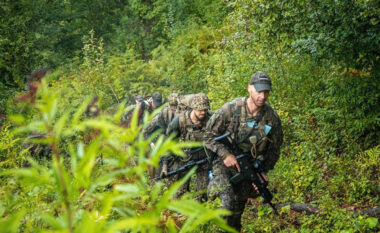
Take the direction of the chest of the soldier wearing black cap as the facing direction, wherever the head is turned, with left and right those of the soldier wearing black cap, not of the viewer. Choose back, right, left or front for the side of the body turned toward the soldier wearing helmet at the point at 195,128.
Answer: back

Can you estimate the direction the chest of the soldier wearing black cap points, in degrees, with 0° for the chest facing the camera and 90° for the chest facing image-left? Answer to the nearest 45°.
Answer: approximately 315°

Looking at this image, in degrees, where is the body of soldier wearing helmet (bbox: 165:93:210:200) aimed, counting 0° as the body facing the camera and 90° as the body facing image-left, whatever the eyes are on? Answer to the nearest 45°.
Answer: approximately 315°

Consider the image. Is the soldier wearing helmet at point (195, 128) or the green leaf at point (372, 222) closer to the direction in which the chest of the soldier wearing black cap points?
the green leaf

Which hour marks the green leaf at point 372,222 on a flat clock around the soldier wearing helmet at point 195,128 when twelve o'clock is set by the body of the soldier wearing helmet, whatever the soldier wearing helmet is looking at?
The green leaf is roughly at 12 o'clock from the soldier wearing helmet.

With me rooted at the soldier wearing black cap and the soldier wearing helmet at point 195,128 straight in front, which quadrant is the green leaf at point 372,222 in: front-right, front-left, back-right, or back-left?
back-right

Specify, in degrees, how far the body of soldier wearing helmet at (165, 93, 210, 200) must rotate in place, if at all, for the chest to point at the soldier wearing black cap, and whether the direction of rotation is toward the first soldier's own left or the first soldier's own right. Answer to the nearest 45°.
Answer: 0° — they already face them
